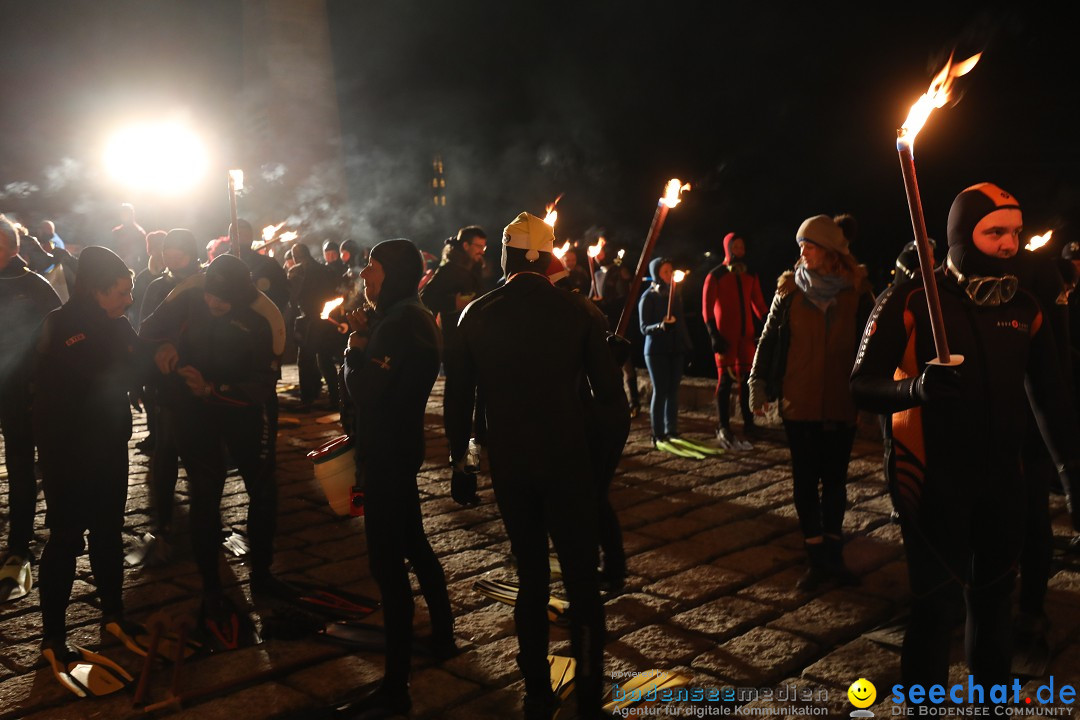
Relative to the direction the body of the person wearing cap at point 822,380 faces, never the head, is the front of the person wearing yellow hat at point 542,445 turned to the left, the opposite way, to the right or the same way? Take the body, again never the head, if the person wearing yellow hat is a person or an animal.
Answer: the opposite way

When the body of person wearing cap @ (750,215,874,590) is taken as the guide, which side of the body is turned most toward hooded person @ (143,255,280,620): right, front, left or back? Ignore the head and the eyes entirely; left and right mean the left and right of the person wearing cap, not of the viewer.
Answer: right

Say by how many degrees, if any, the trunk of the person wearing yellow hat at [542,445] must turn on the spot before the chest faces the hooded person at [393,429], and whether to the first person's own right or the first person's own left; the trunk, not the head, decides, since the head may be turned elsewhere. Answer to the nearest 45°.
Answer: approximately 45° to the first person's own left

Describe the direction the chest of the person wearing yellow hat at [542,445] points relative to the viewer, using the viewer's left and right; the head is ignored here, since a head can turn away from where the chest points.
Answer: facing away from the viewer

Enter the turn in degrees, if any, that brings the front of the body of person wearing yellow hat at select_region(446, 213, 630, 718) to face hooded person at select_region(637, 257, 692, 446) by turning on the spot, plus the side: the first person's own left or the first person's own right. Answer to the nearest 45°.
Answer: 0° — they already face them

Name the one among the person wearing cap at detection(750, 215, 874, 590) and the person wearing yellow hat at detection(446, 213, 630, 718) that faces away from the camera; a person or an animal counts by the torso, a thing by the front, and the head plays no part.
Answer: the person wearing yellow hat

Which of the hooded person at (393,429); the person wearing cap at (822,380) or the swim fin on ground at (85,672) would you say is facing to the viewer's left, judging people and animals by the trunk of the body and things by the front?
the hooded person

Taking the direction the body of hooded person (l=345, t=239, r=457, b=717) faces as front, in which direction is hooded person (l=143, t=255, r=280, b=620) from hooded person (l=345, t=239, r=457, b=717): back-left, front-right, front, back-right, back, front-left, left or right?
front-right
